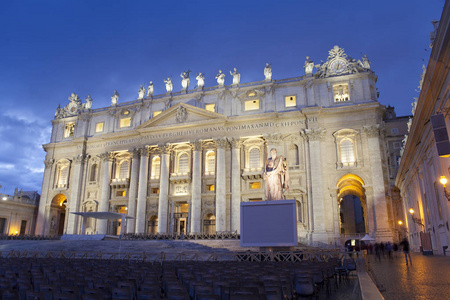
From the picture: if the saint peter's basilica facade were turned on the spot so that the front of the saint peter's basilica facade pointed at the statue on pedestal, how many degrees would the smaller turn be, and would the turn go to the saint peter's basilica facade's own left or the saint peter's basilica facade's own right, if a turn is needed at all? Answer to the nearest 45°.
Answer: approximately 45° to the saint peter's basilica facade's own left

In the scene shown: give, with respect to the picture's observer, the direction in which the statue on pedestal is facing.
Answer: facing the viewer and to the left of the viewer

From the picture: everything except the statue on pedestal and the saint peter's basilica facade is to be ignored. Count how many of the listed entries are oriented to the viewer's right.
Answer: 0
